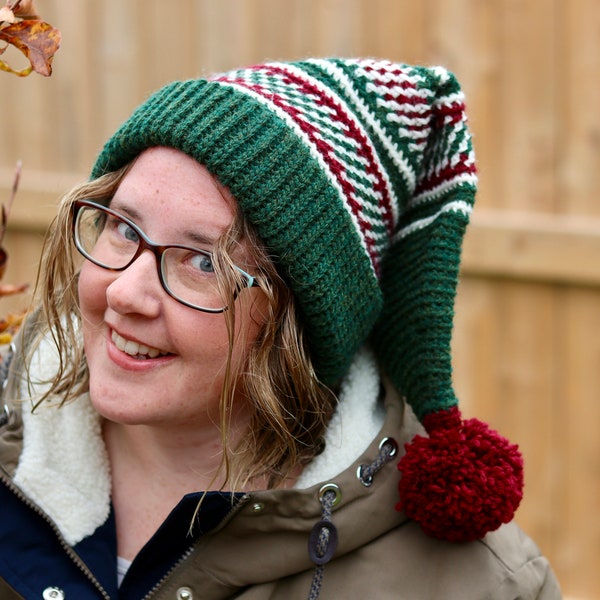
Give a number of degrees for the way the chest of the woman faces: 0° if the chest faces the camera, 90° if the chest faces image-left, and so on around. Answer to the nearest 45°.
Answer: approximately 45°

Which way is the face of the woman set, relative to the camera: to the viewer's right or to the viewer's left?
to the viewer's left
